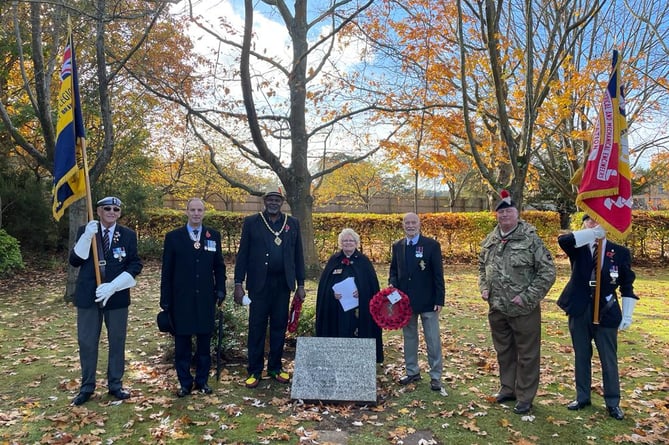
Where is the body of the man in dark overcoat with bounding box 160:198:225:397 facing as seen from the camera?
toward the camera

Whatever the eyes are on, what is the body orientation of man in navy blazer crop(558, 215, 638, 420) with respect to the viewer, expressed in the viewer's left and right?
facing the viewer

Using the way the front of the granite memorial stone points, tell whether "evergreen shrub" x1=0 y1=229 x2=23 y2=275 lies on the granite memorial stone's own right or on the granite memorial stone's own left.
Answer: on the granite memorial stone's own right

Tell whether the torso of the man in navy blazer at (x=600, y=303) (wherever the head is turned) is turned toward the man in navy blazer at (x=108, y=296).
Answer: no

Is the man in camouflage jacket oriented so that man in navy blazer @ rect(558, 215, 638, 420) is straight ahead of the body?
no

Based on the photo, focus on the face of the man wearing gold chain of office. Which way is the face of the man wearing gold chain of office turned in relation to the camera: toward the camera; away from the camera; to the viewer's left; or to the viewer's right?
toward the camera

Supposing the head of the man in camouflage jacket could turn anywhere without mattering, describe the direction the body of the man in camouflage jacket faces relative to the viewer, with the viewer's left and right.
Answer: facing the viewer and to the left of the viewer

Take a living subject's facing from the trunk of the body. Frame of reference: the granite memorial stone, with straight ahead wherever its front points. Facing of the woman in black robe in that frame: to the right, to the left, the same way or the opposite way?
the same way

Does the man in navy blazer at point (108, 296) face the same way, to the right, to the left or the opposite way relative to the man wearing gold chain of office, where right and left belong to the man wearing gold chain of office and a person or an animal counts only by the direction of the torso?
the same way

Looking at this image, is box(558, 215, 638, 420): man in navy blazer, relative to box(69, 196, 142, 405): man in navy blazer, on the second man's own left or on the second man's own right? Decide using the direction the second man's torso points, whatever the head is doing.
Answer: on the second man's own left

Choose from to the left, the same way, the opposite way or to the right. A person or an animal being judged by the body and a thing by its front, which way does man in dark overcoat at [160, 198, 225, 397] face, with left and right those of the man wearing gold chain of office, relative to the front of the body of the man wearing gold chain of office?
the same way

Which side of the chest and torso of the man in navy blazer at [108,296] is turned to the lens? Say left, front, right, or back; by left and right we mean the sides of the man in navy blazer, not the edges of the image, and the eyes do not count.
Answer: front

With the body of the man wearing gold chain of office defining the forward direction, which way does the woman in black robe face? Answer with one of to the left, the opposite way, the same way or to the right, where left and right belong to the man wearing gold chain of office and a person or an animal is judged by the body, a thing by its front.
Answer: the same way

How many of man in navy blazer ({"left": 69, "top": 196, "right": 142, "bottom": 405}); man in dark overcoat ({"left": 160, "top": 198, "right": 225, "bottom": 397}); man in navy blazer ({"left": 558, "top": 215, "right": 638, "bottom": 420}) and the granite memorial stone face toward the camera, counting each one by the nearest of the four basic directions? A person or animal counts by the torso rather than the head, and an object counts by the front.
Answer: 4

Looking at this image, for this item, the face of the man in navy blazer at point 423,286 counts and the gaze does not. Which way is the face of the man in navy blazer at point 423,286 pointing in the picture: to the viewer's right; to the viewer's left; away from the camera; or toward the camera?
toward the camera

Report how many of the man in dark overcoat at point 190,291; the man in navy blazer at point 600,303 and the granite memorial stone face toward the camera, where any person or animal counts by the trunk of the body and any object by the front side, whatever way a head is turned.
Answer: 3

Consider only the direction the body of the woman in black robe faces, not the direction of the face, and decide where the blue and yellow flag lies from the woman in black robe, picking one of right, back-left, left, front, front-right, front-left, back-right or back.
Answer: right

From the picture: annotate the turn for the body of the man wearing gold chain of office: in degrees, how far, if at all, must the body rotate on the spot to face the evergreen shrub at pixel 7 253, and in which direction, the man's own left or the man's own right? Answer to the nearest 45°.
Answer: approximately 135° to the man's own right

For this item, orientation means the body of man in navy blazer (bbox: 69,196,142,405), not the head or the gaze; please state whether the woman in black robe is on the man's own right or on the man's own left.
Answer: on the man's own left

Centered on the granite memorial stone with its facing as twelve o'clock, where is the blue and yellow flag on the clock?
The blue and yellow flag is roughly at 3 o'clock from the granite memorial stone.
